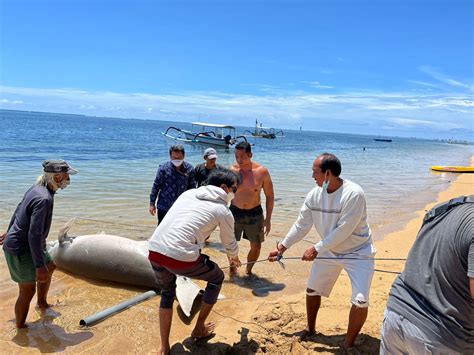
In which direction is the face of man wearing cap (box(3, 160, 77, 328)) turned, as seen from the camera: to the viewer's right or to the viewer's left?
to the viewer's right

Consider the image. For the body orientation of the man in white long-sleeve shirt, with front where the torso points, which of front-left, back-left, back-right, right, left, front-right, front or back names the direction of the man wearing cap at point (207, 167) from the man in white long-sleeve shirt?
right

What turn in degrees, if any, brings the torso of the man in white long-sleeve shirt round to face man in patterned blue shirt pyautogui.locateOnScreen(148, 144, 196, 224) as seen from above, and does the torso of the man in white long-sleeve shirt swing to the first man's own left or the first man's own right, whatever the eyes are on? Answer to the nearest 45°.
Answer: approximately 90° to the first man's own right

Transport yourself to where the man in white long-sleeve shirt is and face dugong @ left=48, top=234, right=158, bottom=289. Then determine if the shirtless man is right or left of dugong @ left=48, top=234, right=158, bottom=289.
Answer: right

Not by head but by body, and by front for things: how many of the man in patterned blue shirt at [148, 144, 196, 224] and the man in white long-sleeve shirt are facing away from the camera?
0

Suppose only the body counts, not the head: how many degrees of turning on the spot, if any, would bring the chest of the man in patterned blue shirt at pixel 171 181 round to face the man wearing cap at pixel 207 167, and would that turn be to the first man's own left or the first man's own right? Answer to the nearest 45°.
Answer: approximately 135° to the first man's own left

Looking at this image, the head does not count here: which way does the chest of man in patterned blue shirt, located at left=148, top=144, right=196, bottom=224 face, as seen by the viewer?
toward the camera

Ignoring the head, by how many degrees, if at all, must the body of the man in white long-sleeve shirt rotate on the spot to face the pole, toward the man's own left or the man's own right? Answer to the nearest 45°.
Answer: approximately 45° to the man's own right

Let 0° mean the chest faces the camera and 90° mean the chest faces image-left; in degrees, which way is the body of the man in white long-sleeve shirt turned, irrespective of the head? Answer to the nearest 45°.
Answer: approximately 45°

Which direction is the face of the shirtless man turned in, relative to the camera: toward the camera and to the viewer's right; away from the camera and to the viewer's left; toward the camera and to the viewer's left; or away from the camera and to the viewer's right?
toward the camera and to the viewer's left

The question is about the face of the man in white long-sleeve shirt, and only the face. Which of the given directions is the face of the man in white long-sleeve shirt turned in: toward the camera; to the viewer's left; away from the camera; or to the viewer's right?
to the viewer's left
